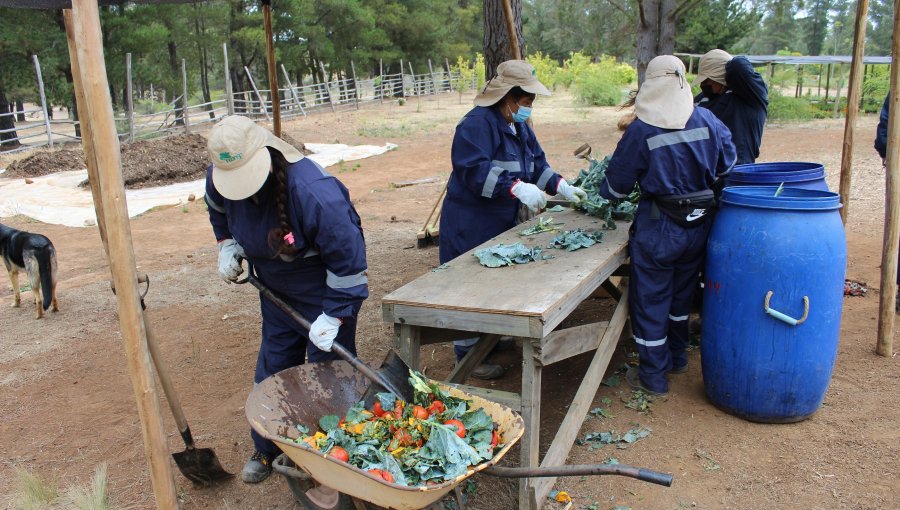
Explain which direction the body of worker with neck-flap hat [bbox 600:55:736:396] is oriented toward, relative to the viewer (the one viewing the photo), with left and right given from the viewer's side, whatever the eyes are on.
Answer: facing away from the viewer and to the left of the viewer

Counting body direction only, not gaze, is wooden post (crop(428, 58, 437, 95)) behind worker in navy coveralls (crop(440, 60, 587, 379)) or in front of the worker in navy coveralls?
behind

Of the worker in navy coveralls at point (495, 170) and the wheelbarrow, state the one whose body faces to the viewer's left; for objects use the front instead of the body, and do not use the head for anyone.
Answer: the wheelbarrow

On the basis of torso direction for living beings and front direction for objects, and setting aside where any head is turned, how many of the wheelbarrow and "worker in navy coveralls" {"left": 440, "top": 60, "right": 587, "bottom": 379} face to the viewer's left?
1

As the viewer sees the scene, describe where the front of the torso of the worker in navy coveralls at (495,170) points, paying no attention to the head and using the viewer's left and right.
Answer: facing the viewer and to the right of the viewer

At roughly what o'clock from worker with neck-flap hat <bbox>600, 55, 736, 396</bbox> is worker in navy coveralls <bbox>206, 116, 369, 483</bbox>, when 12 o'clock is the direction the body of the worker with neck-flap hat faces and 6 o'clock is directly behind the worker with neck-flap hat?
The worker in navy coveralls is roughly at 9 o'clock from the worker with neck-flap hat.

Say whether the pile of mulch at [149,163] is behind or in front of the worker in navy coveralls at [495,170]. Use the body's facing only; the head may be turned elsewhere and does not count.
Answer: behind

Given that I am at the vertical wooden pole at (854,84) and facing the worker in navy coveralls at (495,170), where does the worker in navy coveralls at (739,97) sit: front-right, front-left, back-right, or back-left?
front-right

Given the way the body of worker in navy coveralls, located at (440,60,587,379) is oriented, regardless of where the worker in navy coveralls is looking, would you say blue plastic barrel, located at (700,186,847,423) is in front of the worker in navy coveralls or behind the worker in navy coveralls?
in front

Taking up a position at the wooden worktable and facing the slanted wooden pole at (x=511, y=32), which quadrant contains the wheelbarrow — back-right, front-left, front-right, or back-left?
back-left

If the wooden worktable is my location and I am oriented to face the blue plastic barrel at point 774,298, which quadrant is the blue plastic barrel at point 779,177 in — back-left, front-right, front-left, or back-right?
front-left

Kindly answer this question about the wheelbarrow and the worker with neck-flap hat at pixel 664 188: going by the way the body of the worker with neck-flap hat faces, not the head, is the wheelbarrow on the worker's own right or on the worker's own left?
on the worker's own left

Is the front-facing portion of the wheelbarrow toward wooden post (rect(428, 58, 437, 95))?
no

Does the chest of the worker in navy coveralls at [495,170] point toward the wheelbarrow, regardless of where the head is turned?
no

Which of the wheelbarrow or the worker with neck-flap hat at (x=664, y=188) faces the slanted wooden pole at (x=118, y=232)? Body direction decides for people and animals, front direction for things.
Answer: the wheelbarrow

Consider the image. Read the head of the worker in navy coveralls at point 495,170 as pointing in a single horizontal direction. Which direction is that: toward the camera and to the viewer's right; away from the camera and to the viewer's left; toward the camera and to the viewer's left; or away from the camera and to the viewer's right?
toward the camera and to the viewer's right

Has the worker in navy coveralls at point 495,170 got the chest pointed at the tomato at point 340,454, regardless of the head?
no

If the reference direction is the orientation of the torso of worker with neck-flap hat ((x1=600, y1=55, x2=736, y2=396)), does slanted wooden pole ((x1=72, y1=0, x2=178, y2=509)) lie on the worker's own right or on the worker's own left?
on the worker's own left

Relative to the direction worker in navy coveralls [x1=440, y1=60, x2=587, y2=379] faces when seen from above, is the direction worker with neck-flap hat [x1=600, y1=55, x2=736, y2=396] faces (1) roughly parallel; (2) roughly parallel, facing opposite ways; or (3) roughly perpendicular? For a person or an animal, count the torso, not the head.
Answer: roughly parallel, facing opposite ways

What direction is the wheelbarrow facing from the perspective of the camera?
to the viewer's left
